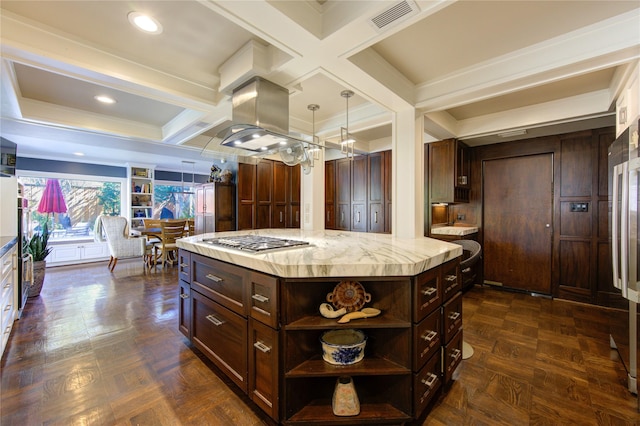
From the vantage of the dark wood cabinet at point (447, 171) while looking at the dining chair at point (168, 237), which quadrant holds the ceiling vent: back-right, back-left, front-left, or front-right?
front-left

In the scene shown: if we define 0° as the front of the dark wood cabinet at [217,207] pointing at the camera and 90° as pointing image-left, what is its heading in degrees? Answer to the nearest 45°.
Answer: approximately 45°

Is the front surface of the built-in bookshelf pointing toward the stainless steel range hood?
yes

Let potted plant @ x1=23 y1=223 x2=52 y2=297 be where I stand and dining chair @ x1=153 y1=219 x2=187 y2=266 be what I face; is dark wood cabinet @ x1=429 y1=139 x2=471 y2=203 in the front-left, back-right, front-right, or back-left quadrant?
front-right

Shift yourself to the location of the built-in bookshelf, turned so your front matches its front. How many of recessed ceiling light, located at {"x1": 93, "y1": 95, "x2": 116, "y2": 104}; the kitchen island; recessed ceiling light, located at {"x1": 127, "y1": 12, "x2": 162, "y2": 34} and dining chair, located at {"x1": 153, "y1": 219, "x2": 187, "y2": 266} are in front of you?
4

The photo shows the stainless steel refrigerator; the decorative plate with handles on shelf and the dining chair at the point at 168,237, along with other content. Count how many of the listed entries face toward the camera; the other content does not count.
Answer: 1

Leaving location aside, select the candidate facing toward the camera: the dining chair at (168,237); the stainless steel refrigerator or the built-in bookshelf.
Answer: the built-in bookshelf

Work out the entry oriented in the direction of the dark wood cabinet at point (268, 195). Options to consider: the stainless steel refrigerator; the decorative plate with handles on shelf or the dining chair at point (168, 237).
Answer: the stainless steel refrigerator

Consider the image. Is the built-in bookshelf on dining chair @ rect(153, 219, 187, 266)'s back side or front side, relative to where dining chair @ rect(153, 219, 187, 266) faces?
on the front side

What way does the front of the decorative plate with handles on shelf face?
toward the camera

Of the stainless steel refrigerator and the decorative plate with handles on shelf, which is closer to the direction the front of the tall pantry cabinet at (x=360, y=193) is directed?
the decorative plate with handles on shelf

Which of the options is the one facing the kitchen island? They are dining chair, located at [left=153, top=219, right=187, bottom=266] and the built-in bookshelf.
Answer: the built-in bookshelf

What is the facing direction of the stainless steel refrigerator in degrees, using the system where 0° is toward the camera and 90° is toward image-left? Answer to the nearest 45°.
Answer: approximately 90°

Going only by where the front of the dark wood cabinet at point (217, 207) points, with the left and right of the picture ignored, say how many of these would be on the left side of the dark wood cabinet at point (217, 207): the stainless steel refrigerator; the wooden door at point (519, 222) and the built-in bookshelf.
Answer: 2

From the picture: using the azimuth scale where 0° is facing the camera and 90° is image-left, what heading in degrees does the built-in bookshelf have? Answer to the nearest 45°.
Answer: approximately 0°

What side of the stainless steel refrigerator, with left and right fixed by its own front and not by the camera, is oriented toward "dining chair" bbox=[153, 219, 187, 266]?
front

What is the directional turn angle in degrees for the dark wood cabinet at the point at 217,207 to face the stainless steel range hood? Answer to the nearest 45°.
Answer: approximately 45° to its left
